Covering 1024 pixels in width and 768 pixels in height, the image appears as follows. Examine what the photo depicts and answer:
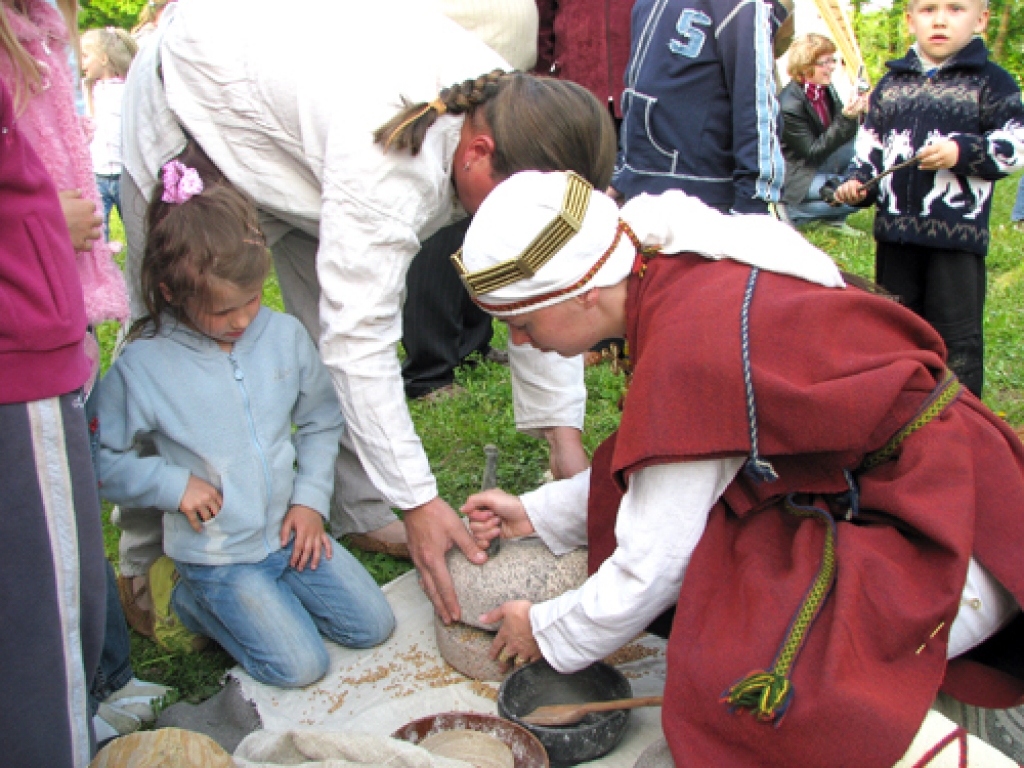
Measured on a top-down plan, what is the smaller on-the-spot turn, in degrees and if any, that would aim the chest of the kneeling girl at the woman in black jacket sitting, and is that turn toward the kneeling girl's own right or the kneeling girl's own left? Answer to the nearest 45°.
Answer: approximately 90° to the kneeling girl's own left

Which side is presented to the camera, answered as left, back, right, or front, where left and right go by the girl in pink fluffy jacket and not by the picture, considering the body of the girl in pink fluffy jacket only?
right

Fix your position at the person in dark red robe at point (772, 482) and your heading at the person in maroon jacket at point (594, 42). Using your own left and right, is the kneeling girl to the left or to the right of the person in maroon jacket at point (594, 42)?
left

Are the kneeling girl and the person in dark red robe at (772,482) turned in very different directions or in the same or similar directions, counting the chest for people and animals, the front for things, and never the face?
very different directions

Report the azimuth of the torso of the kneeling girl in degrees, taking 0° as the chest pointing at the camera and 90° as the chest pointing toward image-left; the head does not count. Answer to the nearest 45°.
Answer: approximately 315°

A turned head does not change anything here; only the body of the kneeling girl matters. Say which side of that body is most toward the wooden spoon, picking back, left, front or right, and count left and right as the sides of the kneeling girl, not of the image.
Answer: front

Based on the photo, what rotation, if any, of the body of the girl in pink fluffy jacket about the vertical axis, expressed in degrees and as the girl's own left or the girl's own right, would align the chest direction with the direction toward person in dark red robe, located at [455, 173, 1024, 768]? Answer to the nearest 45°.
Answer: approximately 45° to the girl's own right

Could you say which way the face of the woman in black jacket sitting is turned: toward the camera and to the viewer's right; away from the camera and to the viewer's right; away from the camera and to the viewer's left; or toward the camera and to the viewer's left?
toward the camera and to the viewer's right

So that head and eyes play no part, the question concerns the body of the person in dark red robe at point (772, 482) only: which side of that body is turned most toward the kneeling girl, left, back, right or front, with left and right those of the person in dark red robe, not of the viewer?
front

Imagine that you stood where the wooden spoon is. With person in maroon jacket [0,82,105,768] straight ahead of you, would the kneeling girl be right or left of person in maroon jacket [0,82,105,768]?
right

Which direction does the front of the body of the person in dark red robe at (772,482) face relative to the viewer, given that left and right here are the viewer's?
facing to the left of the viewer

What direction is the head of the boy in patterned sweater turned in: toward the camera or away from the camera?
toward the camera

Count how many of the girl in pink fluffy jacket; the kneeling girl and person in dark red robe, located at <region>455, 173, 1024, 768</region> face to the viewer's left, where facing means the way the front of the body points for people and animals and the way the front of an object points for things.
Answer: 1
